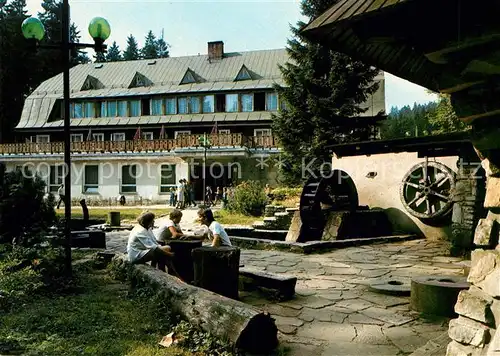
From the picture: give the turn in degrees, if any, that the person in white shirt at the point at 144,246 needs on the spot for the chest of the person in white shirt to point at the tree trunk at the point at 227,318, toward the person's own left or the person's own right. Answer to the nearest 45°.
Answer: approximately 90° to the person's own right

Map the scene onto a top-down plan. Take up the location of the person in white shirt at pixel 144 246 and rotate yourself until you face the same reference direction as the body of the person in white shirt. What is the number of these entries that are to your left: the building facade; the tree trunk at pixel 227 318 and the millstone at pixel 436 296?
1

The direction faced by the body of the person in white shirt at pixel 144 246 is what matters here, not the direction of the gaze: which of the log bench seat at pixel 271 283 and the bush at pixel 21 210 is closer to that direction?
the log bench seat

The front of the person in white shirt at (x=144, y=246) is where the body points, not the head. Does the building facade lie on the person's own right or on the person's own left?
on the person's own left

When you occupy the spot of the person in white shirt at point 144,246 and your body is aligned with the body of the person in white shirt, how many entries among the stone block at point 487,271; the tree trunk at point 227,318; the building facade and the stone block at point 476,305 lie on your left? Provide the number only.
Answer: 1

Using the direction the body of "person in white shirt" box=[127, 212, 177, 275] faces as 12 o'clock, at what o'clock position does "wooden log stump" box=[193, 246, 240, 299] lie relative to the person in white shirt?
The wooden log stump is roughly at 2 o'clock from the person in white shirt.

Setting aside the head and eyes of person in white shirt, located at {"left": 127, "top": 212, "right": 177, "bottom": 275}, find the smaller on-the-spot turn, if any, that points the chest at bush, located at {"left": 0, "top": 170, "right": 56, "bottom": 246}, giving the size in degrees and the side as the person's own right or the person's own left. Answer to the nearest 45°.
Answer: approximately 135° to the person's own left

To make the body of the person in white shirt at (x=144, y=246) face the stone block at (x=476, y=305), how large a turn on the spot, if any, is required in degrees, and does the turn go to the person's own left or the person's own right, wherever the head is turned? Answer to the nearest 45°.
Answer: approximately 45° to the person's own right

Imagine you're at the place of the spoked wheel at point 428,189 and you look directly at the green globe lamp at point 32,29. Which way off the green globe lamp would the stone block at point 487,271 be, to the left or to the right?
left

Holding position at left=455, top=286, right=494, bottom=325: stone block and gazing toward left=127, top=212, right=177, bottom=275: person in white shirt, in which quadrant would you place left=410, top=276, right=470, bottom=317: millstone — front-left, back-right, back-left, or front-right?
front-right

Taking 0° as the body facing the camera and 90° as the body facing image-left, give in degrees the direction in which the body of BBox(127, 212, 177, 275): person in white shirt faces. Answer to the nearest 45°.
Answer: approximately 270°

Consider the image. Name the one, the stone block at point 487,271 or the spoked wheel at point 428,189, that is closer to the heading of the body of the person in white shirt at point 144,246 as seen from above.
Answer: the spoked wheel

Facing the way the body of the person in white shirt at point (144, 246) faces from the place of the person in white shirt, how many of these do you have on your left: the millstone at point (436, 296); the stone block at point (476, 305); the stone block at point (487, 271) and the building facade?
1
